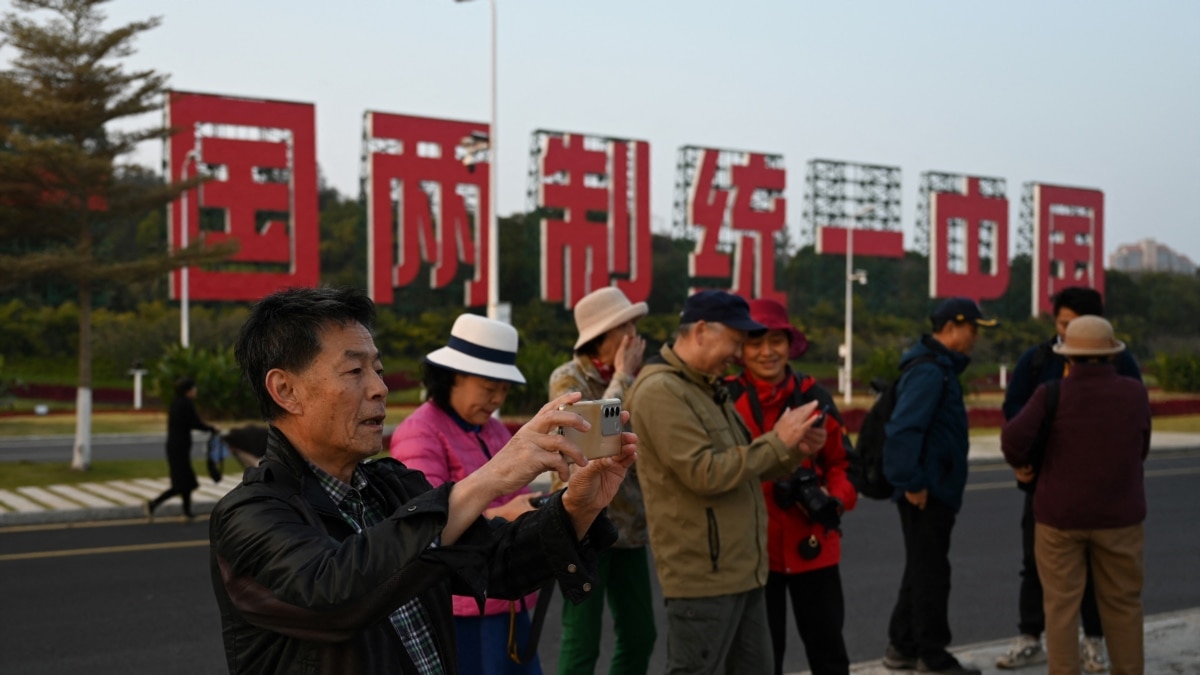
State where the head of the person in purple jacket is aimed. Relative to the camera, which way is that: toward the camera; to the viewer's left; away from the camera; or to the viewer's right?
away from the camera

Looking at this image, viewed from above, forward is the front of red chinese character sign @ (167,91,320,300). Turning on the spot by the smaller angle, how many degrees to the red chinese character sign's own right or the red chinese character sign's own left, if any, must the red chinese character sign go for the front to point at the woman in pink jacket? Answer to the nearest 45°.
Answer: approximately 45° to the red chinese character sign's own right

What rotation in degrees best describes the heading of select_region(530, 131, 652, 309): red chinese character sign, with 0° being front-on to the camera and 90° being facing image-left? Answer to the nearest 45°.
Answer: approximately 315°

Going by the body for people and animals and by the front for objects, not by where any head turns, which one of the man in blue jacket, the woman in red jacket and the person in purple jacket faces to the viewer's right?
the man in blue jacket

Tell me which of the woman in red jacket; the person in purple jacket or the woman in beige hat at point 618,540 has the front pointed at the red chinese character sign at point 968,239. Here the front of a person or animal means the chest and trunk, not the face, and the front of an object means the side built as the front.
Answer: the person in purple jacket

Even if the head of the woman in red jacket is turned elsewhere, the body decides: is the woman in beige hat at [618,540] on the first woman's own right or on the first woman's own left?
on the first woman's own right

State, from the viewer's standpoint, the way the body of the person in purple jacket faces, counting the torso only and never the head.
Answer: away from the camera

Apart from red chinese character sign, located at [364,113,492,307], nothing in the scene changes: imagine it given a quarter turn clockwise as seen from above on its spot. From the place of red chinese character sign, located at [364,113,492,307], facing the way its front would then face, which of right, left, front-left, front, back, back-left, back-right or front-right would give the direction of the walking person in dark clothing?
front-left

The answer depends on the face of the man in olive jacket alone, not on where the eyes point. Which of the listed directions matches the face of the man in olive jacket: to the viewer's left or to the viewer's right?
to the viewer's right

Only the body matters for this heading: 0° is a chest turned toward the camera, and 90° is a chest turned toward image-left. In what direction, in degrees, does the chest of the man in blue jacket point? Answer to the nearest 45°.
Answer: approximately 270°

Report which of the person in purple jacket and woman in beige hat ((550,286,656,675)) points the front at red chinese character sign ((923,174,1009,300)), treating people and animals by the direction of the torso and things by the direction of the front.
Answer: the person in purple jacket
